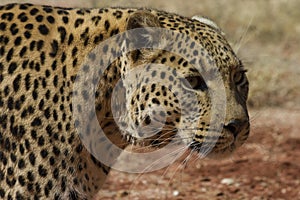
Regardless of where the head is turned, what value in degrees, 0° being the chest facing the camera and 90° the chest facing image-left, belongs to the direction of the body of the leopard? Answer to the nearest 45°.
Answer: approximately 270°

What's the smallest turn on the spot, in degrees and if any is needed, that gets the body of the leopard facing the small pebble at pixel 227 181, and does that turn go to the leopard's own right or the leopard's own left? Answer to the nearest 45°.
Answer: approximately 45° to the leopard's own left
